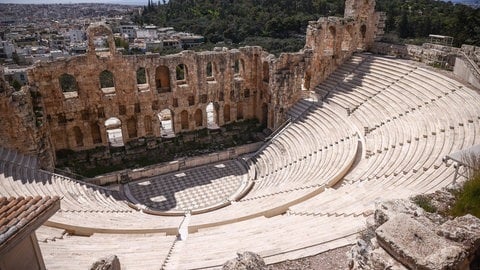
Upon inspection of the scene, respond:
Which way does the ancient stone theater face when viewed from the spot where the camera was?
facing away from the viewer and to the left of the viewer
